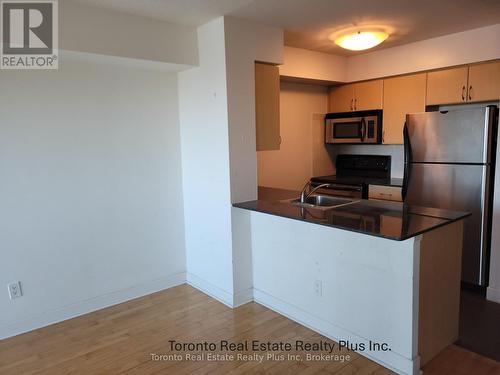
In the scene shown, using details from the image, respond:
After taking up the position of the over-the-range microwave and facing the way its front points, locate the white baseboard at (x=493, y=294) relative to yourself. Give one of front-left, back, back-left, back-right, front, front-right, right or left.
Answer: left

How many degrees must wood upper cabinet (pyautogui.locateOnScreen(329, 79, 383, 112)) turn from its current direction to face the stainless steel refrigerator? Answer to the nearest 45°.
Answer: approximately 90° to its left

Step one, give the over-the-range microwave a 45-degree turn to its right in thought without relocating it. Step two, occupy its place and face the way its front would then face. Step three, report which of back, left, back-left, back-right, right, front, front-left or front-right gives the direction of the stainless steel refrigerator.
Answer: back-left

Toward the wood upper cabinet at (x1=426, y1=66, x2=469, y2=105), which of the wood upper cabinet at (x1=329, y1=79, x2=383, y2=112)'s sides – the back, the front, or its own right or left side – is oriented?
left

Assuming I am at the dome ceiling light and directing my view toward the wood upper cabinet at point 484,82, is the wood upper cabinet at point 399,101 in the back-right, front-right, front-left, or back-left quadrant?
front-left

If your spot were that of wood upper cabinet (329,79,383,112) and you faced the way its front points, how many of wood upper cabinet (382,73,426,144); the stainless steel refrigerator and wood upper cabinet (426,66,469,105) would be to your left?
3

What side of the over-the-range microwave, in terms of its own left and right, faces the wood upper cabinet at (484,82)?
left

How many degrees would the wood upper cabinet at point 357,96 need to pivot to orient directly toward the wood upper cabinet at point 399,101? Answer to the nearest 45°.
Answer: approximately 90° to its left

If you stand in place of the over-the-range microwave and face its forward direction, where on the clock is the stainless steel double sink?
The stainless steel double sink is roughly at 11 o'clock from the over-the-range microwave.

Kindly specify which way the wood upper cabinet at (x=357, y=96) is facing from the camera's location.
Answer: facing the viewer and to the left of the viewer

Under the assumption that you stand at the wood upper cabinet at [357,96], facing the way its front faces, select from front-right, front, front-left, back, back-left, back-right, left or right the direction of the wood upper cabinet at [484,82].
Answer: left
